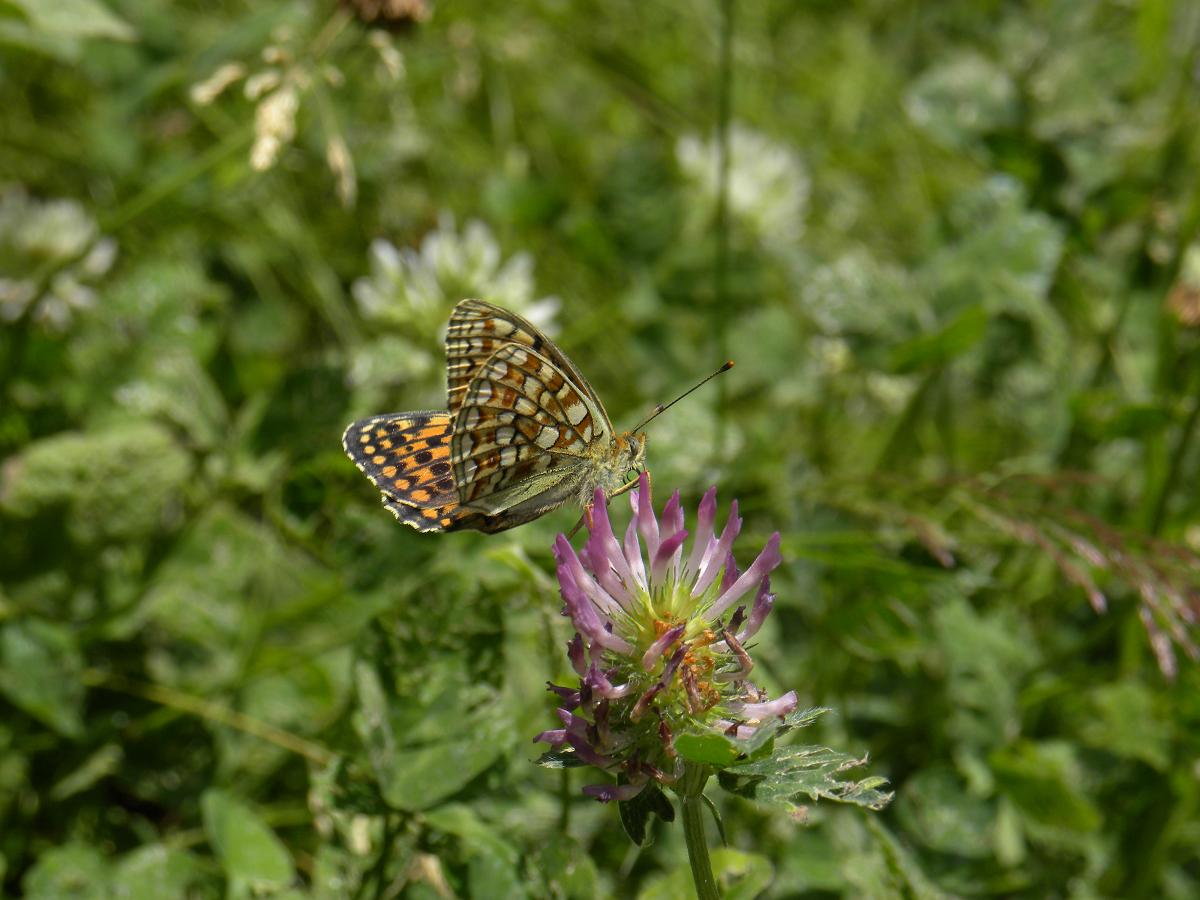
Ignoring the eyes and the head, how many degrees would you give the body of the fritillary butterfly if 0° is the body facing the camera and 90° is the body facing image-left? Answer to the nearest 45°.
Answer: approximately 270°

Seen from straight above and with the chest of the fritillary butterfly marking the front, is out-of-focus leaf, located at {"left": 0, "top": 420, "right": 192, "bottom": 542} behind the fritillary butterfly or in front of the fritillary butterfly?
behind

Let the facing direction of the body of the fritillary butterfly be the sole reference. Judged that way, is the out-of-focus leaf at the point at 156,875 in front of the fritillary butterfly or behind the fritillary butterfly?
behind
